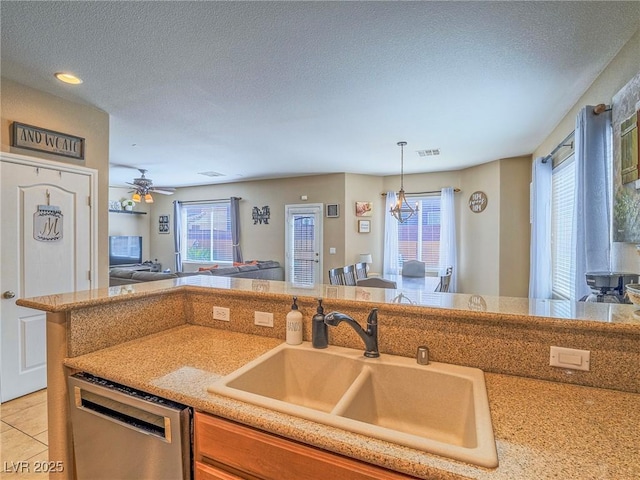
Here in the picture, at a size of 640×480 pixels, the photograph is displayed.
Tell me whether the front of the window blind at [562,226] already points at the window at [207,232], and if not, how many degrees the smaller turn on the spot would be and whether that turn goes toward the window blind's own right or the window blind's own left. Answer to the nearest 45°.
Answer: approximately 45° to the window blind's own right

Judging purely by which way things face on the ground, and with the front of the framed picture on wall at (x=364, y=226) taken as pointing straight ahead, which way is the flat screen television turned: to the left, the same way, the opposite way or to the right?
to the left

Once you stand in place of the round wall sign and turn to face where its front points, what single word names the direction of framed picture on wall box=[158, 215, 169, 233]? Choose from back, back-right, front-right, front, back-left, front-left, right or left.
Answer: front-right

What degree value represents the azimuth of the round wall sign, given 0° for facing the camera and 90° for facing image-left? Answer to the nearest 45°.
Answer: approximately 45°

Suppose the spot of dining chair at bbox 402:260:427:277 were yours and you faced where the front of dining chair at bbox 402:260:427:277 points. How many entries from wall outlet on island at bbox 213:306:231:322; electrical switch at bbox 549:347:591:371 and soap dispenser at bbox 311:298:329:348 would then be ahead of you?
3

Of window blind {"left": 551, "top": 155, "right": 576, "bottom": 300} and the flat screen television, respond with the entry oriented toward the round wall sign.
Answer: the flat screen television

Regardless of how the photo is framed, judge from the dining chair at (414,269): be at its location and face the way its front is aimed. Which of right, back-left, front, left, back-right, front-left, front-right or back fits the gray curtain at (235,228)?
right

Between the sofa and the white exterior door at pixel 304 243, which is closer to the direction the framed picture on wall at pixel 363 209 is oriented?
the sofa

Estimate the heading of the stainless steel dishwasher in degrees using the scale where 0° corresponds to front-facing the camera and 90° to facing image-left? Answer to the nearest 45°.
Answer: approximately 45°

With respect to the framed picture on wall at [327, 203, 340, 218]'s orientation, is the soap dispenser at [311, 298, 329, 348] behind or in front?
in front

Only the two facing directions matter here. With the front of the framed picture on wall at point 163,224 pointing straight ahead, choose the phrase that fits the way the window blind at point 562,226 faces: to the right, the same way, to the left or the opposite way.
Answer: to the right

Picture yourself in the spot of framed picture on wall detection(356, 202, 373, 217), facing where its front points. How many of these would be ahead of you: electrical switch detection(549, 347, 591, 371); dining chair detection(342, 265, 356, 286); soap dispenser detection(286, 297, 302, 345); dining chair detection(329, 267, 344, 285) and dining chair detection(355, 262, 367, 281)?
5

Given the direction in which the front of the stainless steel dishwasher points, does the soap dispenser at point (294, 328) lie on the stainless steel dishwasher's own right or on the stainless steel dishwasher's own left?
on the stainless steel dishwasher's own left

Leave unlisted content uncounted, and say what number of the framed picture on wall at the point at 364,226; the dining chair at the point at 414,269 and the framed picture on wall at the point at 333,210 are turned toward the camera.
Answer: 3

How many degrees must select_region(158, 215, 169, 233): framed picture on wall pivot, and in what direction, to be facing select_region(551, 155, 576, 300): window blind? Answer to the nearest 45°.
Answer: approximately 45° to its left

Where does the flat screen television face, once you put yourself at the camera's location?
facing the viewer and to the right of the viewer

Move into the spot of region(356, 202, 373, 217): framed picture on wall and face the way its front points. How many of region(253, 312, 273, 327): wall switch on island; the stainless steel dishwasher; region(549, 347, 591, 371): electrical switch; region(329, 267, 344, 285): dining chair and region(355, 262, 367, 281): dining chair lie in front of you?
5
